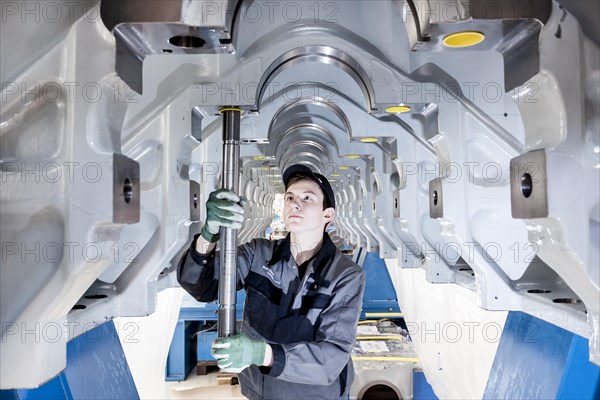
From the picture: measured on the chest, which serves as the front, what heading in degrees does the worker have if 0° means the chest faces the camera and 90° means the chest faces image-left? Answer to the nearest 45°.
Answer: approximately 45°

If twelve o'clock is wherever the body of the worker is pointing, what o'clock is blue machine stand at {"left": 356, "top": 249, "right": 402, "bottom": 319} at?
The blue machine stand is roughly at 5 o'clock from the worker.
